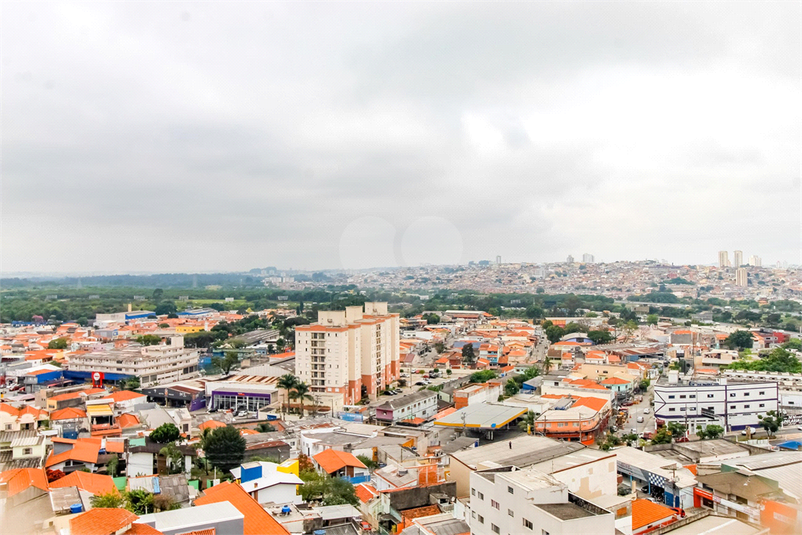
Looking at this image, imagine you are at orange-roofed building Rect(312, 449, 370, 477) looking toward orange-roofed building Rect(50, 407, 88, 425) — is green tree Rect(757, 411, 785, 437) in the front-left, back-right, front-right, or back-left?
back-right

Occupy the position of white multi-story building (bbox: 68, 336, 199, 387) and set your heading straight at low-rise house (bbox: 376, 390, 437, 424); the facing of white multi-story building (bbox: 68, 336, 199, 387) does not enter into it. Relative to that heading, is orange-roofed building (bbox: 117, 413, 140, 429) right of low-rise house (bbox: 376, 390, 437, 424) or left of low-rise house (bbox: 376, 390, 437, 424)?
right

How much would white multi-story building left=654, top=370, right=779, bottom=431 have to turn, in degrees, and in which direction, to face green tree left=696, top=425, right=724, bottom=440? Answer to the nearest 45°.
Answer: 0° — it already faces it

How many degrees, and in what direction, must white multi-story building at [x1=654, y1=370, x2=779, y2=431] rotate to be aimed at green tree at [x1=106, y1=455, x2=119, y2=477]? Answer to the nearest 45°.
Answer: approximately 45° to its right

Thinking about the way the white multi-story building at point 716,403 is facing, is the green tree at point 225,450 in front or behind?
in front

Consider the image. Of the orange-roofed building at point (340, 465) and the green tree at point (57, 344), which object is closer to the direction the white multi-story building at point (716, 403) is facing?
the orange-roofed building

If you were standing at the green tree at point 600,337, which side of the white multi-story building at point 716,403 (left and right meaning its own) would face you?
back

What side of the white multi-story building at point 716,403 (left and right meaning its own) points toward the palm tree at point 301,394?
right

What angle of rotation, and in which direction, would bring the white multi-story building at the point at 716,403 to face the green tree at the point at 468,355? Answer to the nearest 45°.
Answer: approximately 135° to its right

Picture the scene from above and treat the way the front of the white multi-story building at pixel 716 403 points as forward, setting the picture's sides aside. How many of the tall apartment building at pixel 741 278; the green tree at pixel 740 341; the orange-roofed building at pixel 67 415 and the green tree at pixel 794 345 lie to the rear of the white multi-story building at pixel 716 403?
3

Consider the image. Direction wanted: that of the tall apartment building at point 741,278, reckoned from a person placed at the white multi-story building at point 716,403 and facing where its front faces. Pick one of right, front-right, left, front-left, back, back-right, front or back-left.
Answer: back

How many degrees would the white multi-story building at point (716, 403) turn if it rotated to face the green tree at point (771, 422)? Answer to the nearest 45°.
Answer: approximately 45° to its left

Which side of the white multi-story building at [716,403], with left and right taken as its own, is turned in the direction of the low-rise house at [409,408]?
right

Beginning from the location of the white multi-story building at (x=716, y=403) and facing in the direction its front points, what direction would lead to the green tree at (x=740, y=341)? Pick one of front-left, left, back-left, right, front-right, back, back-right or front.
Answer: back

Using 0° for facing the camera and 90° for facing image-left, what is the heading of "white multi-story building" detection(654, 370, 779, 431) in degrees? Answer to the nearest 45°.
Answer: approximately 0°

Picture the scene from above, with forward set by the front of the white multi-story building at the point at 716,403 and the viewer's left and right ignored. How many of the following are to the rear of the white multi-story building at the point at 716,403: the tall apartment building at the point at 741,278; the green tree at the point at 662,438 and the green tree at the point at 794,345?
2
